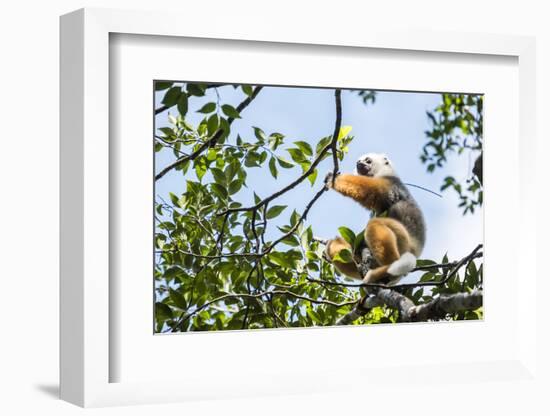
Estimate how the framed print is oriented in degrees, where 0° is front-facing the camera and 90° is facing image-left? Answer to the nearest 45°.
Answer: approximately 315°
